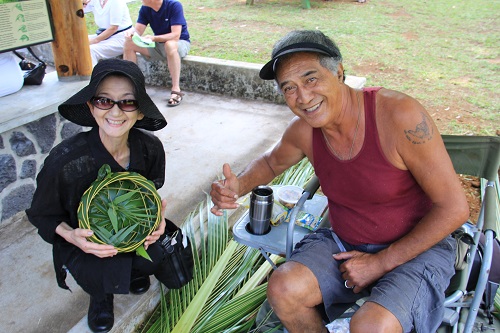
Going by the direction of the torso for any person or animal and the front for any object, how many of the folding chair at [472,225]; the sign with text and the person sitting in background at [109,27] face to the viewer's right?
0

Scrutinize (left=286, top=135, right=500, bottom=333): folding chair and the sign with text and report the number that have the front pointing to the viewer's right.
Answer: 0

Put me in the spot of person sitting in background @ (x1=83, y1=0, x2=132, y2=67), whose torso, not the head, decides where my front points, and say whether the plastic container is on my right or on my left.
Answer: on my left

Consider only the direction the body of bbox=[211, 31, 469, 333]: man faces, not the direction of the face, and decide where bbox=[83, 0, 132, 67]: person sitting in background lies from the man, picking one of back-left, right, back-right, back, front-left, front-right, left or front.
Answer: right

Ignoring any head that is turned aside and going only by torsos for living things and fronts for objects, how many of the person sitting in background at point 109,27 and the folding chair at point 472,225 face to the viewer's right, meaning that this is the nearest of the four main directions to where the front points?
0

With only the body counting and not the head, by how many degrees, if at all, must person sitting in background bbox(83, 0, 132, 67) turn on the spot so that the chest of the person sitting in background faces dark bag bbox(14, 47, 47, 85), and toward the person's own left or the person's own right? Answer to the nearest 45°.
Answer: approximately 45° to the person's own left

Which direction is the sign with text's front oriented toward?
toward the camera

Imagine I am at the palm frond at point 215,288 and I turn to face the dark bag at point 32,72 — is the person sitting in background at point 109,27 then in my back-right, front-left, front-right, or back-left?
front-right

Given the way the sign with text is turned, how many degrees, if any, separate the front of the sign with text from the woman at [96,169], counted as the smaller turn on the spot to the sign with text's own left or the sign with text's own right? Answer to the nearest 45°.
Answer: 0° — it already faces them

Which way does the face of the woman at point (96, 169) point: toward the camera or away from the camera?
toward the camera

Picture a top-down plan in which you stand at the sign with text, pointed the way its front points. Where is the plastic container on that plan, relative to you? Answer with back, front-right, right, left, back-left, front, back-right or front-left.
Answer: front-left

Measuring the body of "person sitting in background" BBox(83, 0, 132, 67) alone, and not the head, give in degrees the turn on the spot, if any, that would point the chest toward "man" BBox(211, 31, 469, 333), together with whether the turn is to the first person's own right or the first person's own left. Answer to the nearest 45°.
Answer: approximately 45° to the first person's own left

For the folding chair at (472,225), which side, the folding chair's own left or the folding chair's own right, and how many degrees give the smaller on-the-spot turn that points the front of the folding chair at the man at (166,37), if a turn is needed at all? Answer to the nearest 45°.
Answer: approximately 90° to the folding chair's own right

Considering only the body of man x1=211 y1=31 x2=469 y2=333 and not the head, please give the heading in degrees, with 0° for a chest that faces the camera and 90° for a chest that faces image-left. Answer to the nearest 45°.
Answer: approximately 45°

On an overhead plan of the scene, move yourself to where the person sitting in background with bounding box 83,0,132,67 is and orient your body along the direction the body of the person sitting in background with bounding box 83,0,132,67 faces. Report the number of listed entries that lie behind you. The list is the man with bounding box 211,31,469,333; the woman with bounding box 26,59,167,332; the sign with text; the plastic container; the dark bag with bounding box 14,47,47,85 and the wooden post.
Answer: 0

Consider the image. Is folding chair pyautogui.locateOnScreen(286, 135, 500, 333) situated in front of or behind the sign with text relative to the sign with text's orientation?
in front

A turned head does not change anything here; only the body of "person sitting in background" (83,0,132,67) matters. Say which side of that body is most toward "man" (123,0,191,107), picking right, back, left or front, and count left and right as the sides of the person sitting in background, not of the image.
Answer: left

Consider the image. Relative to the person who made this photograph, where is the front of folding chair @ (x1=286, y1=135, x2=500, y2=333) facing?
facing the viewer and to the left of the viewer

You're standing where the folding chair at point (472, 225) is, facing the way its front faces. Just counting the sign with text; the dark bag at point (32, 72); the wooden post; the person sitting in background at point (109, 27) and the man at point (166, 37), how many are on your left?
0

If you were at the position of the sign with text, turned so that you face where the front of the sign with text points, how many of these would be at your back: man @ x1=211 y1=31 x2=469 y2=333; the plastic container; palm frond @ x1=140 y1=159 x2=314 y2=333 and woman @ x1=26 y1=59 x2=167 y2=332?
0
